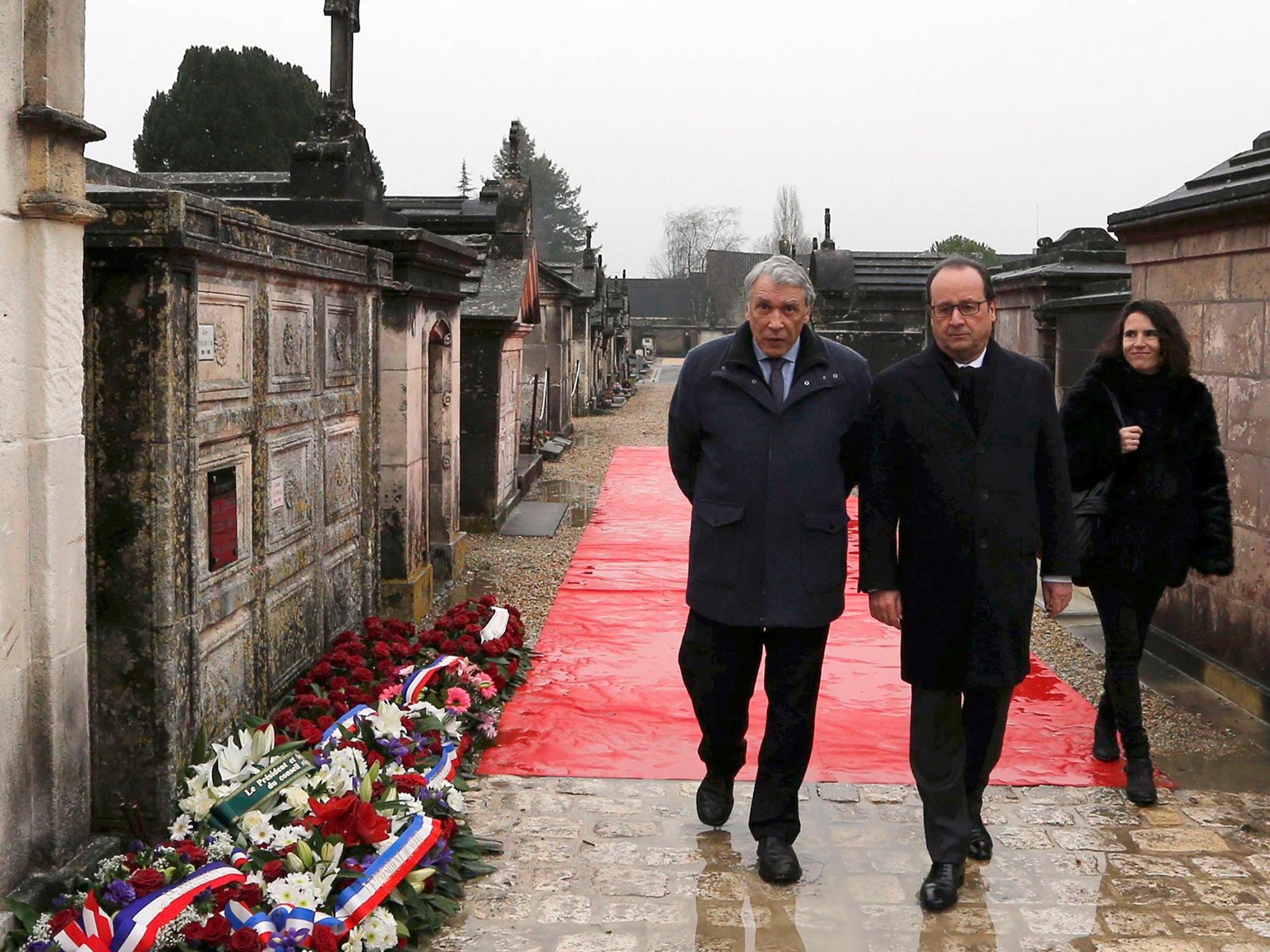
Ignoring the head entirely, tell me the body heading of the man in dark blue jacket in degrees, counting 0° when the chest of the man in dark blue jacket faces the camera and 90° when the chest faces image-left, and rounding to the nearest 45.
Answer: approximately 0°

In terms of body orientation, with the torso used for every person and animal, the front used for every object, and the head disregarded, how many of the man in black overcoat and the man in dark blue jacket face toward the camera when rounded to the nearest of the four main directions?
2

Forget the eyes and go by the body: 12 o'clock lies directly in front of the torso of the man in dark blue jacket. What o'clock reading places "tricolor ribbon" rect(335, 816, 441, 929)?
The tricolor ribbon is roughly at 2 o'clock from the man in dark blue jacket.

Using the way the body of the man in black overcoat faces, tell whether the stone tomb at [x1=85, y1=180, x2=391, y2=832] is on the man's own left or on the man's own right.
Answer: on the man's own right

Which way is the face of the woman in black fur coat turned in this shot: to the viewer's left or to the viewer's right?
to the viewer's left

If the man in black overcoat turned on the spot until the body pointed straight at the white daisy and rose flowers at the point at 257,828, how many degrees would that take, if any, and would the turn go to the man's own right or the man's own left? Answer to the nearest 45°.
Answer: approximately 90° to the man's own right

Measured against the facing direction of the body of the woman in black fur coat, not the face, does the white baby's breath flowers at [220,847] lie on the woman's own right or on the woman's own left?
on the woman's own right

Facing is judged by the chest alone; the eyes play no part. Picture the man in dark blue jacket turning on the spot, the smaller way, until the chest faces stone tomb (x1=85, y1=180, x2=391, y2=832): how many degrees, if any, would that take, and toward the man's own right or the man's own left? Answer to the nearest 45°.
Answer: approximately 90° to the man's own right

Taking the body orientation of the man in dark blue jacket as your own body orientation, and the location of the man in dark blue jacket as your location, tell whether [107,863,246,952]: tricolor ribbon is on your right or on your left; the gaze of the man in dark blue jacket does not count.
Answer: on your right

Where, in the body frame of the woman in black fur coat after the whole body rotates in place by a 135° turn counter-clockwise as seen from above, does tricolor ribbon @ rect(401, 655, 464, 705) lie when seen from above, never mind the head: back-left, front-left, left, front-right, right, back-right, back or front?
back-left
